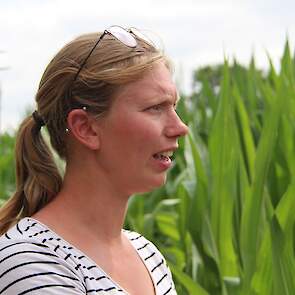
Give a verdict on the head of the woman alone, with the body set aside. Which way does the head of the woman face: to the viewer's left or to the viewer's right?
to the viewer's right

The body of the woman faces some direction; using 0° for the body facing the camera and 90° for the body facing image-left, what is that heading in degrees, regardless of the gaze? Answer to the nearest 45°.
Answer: approximately 315°
